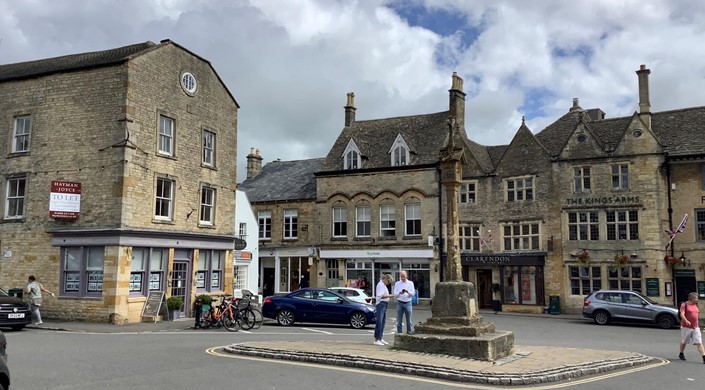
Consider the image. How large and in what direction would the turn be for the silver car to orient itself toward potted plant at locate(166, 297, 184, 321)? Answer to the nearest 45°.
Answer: approximately 135° to its right

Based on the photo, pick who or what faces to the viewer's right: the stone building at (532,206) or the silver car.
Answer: the silver car

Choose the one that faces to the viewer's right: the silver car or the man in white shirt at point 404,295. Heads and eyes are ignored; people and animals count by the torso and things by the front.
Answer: the silver car

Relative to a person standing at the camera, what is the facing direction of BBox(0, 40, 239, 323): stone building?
facing the viewer and to the right of the viewer

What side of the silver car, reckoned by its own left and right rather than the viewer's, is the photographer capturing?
right

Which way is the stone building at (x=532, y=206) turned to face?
toward the camera

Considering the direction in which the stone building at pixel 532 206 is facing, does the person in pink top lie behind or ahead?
ahead

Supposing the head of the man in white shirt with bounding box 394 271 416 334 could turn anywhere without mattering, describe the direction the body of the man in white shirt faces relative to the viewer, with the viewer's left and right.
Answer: facing the viewer

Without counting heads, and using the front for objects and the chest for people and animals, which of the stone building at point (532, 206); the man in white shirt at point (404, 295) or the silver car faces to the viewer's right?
the silver car

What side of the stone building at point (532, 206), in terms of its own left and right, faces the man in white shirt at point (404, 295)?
front
